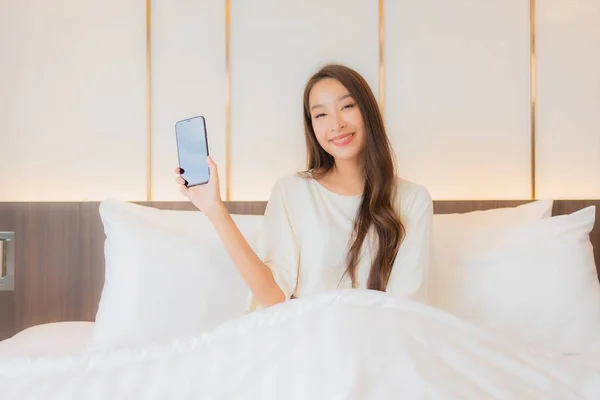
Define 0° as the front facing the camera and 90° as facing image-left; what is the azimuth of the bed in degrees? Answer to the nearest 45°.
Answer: approximately 0°

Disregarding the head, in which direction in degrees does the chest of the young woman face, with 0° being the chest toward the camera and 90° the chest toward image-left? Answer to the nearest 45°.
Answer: approximately 0°
